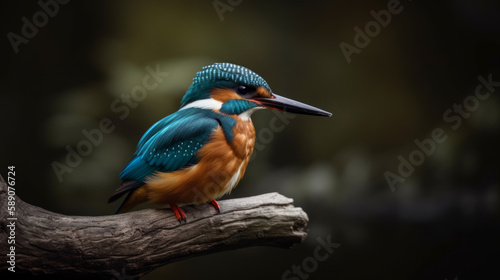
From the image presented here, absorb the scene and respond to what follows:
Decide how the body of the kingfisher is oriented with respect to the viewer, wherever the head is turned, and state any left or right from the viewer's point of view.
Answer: facing to the right of the viewer
